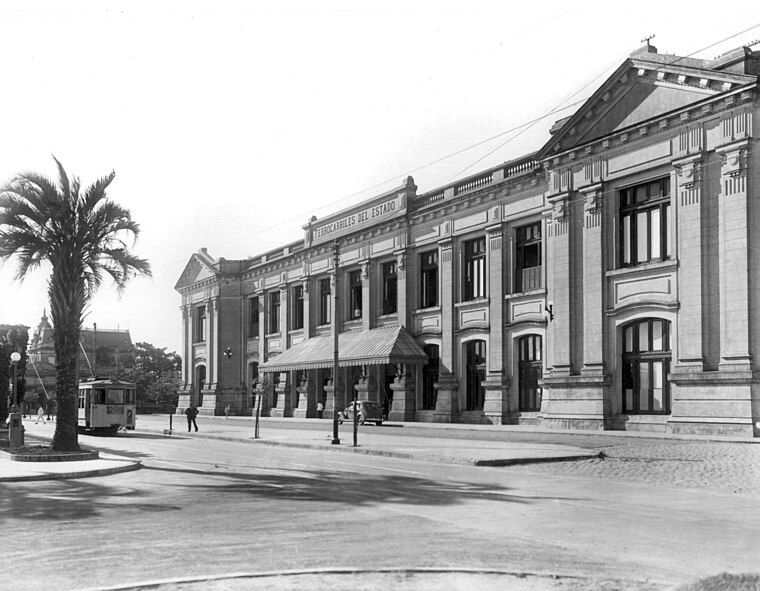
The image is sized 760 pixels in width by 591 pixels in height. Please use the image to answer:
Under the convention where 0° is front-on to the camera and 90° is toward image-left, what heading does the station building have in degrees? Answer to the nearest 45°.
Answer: approximately 45°

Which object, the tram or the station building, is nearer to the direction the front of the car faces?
the tram

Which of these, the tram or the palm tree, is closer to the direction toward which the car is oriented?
the tram

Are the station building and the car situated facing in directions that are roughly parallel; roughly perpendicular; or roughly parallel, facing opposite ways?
roughly perpendicular

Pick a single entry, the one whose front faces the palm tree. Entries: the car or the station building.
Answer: the station building

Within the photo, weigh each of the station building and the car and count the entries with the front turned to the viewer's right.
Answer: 0

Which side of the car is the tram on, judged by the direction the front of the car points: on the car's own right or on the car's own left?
on the car's own left

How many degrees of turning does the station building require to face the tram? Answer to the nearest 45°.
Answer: approximately 45° to its right

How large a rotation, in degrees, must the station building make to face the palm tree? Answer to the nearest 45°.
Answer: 0° — it already faces it
